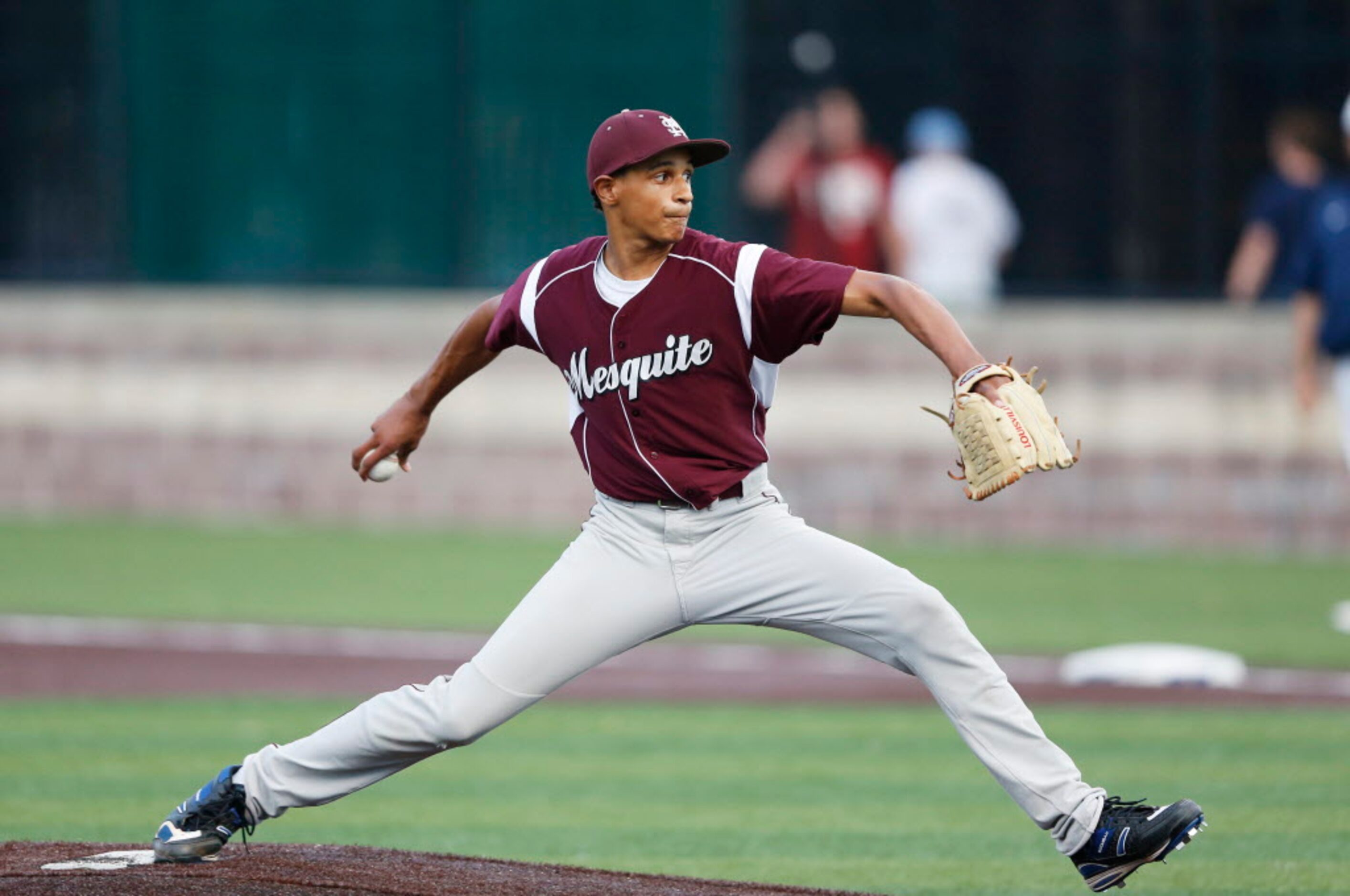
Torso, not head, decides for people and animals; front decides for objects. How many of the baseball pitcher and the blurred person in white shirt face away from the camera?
1

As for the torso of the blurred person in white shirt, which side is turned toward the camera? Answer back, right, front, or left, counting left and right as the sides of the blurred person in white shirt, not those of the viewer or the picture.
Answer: back

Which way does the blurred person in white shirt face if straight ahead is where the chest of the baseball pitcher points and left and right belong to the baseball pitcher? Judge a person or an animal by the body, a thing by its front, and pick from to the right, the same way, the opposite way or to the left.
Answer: the opposite way

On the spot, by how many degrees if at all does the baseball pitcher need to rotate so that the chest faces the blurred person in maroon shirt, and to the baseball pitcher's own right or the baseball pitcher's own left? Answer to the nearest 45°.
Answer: approximately 180°

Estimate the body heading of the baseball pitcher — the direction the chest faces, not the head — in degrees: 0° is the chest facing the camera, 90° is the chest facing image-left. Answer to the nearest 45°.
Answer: approximately 0°

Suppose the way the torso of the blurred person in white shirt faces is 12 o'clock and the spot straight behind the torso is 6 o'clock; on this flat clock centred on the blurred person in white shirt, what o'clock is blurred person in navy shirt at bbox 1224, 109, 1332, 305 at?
The blurred person in navy shirt is roughly at 3 o'clock from the blurred person in white shirt.
